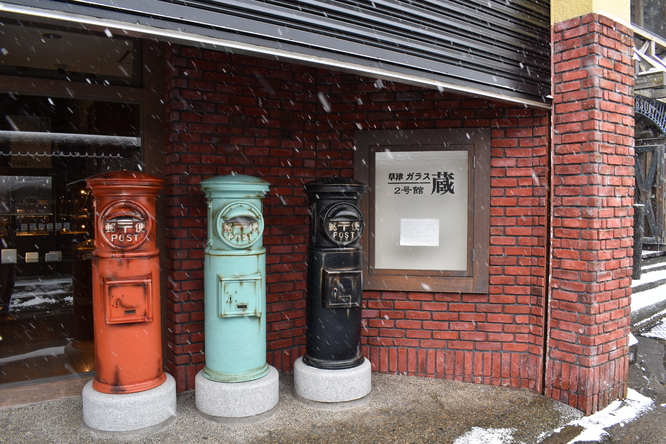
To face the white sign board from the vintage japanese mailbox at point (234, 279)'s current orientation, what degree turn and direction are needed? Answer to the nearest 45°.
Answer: approximately 90° to its left

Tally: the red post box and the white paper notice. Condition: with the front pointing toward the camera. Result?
2

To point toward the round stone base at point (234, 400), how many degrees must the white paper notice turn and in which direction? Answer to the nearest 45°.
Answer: approximately 45° to its right

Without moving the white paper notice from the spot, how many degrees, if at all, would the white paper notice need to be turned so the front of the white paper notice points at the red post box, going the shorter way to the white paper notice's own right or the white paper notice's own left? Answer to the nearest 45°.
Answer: approximately 45° to the white paper notice's own right

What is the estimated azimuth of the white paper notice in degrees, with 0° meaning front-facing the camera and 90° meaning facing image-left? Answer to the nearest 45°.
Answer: approximately 0°

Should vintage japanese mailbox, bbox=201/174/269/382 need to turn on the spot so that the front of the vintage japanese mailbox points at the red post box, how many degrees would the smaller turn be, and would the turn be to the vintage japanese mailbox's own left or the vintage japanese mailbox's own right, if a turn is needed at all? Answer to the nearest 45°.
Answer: approximately 90° to the vintage japanese mailbox's own right
